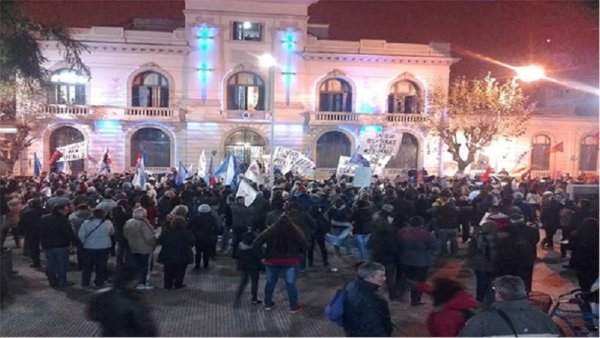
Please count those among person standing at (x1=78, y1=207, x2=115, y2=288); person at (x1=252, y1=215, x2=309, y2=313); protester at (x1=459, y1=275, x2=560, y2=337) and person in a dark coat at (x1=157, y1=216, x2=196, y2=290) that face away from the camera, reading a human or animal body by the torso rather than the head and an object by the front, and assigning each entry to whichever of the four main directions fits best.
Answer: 4

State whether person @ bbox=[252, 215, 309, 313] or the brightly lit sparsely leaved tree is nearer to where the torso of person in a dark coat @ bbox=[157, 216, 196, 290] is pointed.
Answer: the brightly lit sparsely leaved tree

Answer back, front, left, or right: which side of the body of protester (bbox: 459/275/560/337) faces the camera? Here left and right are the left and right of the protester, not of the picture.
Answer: back

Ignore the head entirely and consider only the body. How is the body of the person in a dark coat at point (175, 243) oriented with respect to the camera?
away from the camera

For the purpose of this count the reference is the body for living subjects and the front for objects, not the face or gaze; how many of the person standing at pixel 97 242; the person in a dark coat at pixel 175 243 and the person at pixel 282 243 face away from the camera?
3

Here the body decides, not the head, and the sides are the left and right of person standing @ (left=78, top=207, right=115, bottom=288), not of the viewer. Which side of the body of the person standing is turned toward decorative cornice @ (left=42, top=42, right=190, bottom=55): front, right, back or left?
front

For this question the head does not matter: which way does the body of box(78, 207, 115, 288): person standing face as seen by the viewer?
away from the camera

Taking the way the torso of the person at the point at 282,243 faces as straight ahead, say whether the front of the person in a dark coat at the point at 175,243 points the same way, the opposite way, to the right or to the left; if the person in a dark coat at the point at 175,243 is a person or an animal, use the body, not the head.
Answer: the same way

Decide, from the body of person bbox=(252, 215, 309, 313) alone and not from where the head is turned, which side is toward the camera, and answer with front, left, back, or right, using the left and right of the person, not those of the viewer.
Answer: back

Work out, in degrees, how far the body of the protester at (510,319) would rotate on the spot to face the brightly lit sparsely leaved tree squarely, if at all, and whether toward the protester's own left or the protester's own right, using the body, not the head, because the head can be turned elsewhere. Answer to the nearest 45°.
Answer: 0° — they already face it

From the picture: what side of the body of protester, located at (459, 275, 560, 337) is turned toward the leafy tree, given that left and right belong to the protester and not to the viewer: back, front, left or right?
left

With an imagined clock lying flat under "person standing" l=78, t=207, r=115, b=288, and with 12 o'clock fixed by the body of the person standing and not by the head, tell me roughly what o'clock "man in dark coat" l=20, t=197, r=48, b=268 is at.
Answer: The man in dark coat is roughly at 11 o'clock from the person standing.
